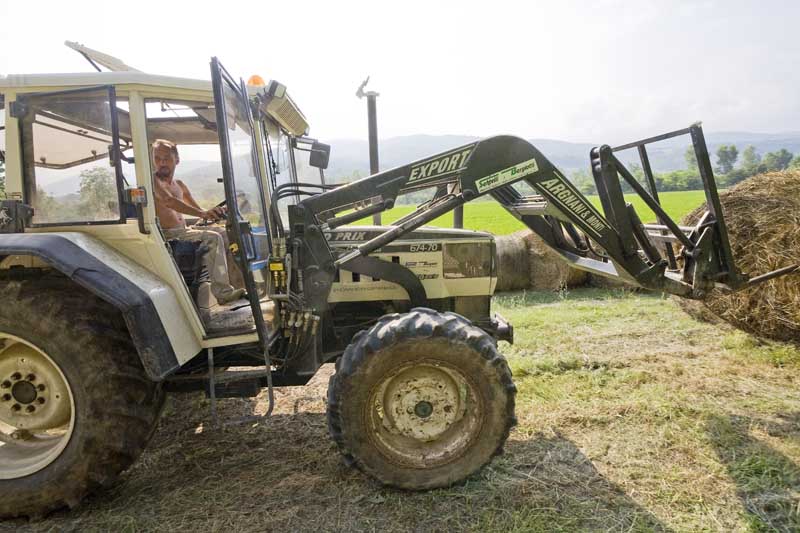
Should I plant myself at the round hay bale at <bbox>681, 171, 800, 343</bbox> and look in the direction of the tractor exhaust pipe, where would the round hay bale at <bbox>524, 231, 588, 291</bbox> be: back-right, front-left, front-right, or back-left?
front-right

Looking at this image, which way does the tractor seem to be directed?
to the viewer's right

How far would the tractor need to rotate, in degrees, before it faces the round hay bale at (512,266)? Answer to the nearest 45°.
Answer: approximately 45° to its left

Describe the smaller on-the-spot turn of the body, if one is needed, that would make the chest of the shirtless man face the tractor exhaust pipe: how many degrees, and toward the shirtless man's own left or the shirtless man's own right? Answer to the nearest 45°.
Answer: approximately 90° to the shirtless man's own left

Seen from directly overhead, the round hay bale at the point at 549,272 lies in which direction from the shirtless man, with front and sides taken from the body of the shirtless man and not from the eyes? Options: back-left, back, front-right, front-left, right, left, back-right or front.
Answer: left

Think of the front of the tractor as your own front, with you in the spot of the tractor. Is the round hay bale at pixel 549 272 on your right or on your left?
on your left

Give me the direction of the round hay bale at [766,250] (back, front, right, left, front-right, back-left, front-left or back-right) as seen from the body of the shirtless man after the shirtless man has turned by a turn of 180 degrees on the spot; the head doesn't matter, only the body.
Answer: back-right

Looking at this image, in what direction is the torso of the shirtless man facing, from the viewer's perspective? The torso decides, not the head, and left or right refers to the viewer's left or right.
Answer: facing the viewer and to the right of the viewer

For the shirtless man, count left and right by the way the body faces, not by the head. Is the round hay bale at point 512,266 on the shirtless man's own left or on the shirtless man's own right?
on the shirtless man's own left
